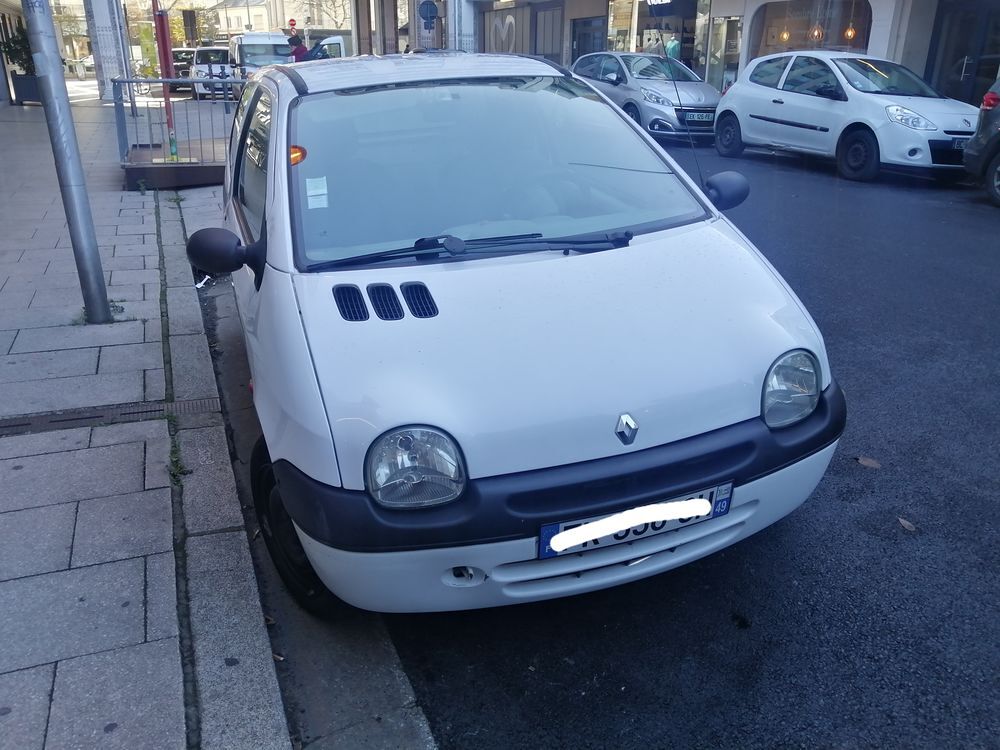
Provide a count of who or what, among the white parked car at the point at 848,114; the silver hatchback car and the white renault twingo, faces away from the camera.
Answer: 0

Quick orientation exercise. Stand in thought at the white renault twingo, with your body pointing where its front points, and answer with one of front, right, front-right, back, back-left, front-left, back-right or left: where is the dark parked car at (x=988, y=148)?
left

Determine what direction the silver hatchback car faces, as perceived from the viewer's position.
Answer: facing the viewer and to the right of the viewer

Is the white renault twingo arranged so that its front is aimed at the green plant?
no

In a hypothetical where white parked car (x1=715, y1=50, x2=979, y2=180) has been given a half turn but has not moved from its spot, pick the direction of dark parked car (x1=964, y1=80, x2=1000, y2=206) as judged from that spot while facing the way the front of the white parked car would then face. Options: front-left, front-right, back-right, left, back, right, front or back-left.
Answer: back

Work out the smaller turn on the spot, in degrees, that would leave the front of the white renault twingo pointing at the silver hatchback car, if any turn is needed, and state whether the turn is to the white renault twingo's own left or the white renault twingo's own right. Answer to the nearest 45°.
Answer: approximately 135° to the white renault twingo's own left

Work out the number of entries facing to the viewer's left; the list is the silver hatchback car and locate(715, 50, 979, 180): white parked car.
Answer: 0

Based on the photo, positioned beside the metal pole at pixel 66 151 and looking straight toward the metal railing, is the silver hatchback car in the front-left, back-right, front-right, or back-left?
front-right

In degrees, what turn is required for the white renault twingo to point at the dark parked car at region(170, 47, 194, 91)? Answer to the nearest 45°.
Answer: approximately 135° to its left

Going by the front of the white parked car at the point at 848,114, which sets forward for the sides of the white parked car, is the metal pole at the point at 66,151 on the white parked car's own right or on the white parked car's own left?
on the white parked car's own right

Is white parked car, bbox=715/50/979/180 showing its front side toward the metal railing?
no

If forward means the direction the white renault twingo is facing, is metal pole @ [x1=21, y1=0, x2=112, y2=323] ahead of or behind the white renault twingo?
behind

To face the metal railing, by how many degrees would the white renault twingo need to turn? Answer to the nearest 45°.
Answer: approximately 180°

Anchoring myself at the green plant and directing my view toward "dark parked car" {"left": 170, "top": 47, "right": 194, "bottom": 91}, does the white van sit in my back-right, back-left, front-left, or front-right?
front-right

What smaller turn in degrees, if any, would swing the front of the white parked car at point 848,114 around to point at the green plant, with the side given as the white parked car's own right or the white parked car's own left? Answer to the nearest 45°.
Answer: approximately 135° to the white parked car's own right

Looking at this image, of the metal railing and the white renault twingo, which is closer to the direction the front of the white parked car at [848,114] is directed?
the white renault twingo

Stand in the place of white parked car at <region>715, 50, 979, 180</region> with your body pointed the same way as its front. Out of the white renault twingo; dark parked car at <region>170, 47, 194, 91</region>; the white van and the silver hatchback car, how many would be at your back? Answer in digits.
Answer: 3
